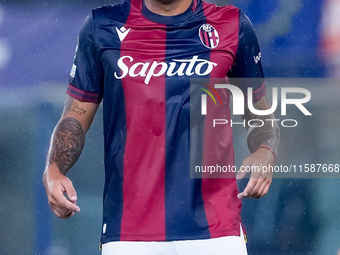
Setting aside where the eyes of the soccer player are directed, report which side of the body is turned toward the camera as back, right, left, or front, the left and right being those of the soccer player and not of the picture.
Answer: front
